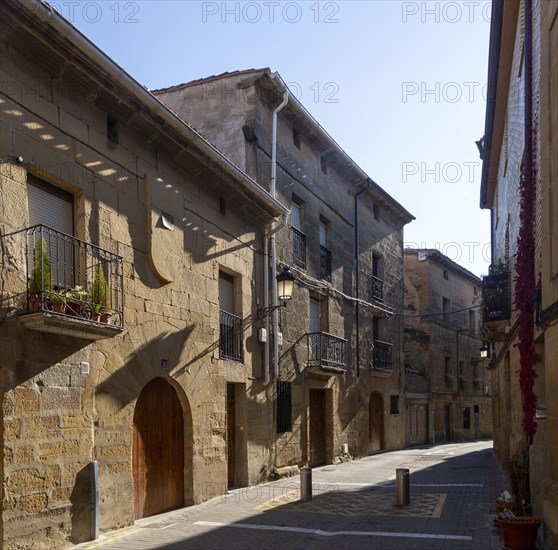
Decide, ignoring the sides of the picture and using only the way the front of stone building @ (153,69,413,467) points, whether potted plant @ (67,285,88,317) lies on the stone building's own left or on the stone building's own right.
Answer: on the stone building's own right

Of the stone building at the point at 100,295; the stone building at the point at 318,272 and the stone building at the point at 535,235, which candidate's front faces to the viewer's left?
the stone building at the point at 535,235

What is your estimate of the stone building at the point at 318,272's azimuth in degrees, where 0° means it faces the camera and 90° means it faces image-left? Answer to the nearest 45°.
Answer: approximately 315°

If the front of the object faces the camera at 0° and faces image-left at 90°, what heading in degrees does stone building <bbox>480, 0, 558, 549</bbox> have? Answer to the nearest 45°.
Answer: approximately 90°

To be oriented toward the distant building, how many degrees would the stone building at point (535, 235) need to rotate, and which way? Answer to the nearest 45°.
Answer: approximately 90° to its right

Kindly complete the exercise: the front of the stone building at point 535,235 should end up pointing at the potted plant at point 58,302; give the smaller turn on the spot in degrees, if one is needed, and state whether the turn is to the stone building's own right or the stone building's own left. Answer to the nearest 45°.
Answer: approximately 45° to the stone building's own left

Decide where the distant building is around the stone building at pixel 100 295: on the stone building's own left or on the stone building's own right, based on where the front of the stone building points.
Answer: on the stone building's own left
